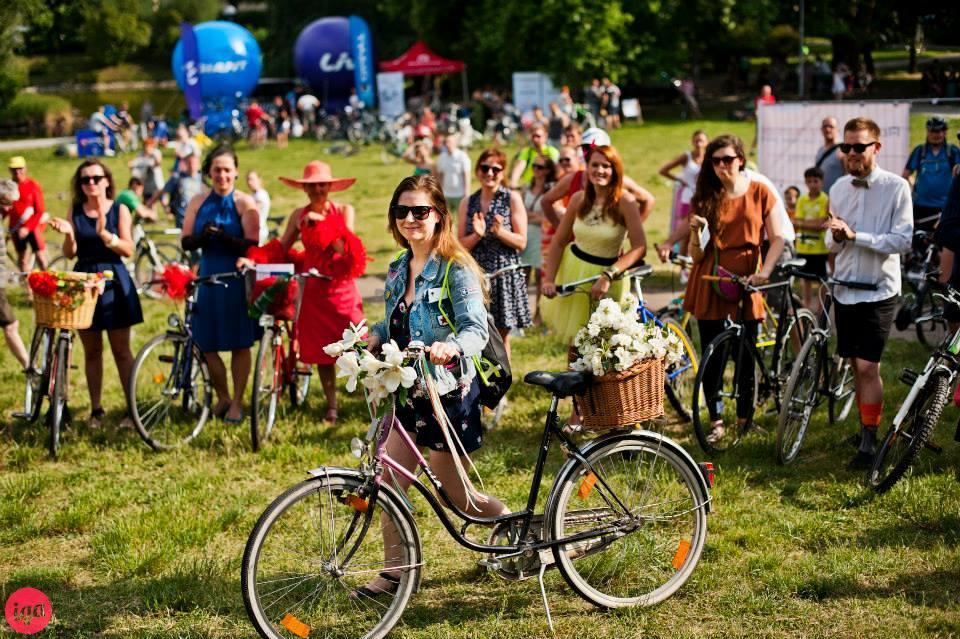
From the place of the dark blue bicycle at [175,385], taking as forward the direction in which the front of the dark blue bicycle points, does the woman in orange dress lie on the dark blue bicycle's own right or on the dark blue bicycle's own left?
on the dark blue bicycle's own left

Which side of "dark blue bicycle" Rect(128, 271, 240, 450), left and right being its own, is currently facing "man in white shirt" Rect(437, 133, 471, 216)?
back

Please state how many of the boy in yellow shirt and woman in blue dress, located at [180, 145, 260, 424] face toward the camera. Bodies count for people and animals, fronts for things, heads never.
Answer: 2

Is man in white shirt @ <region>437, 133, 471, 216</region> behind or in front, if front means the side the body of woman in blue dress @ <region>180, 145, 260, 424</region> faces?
behind

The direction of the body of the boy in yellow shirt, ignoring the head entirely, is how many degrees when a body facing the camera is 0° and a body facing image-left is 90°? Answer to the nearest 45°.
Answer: approximately 0°

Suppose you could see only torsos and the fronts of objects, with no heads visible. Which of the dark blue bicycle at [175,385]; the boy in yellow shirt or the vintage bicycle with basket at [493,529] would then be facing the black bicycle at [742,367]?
the boy in yellow shirt

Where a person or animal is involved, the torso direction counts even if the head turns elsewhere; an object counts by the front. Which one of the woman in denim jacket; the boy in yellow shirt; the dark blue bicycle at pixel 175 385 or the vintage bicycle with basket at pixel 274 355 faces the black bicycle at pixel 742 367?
the boy in yellow shirt

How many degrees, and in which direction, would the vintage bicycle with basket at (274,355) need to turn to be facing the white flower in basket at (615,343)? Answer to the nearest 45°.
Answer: approximately 90° to its left

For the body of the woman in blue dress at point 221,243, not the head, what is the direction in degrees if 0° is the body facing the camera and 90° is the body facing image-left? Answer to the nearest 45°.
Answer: approximately 0°

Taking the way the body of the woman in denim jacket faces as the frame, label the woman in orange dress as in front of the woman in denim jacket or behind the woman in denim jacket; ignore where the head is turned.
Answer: behind

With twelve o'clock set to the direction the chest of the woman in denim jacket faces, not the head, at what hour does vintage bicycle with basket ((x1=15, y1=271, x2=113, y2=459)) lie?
The vintage bicycle with basket is roughly at 3 o'clock from the woman in denim jacket.
